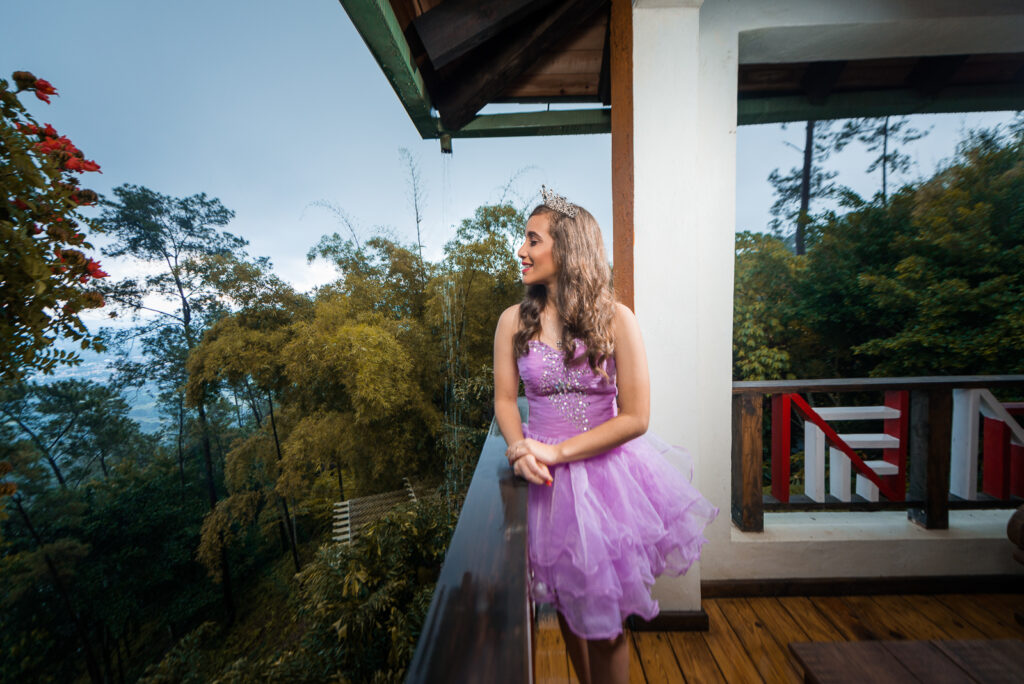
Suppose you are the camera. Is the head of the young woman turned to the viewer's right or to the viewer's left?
to the viewer's left

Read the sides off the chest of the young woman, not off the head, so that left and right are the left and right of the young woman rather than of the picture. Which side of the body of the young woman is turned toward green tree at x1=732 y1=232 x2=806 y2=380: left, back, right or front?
back

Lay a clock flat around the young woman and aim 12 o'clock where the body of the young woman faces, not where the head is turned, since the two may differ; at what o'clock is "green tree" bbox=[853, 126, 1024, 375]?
The green tree is roughly at 6 o'clock from the young woman.

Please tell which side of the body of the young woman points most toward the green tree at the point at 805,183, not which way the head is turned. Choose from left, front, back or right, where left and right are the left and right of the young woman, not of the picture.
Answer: back

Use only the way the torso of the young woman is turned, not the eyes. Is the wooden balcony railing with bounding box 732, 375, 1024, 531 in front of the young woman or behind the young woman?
behind

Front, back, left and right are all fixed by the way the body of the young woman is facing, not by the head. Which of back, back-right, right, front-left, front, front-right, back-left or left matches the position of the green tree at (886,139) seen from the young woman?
back

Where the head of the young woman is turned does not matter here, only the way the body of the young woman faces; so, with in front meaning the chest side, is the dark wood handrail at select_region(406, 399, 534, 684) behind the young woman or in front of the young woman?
in front

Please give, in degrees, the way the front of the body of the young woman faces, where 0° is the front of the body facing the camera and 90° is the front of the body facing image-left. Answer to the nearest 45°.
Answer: approximately 45°

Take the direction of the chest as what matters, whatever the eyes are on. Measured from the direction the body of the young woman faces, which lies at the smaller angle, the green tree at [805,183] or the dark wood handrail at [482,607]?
the dark wood handrail
